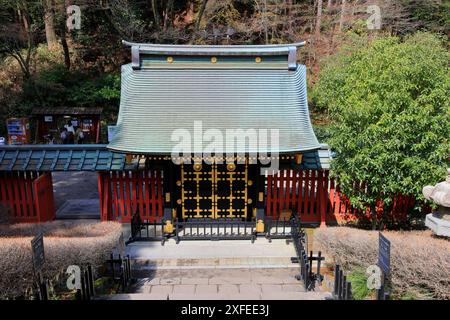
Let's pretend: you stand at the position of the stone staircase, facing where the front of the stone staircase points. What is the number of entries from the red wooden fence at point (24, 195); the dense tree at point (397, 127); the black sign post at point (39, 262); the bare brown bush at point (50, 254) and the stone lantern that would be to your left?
2

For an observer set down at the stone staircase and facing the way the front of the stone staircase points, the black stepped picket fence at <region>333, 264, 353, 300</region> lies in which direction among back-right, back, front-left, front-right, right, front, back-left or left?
front-left

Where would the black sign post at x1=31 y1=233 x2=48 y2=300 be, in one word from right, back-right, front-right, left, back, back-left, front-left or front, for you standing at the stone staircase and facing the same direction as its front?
front-right

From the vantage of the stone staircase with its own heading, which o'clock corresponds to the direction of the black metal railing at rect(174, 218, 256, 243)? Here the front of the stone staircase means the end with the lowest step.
The black metal railing is roughly at 6 o'clock from the stone staircase.

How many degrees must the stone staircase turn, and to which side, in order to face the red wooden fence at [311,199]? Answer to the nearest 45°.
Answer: approximately 135° to its left

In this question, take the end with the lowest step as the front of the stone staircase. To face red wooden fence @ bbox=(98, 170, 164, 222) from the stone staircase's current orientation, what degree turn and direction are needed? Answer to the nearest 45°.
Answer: approximately 135° to its right

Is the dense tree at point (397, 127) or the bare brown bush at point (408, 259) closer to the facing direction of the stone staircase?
the bare brown bush

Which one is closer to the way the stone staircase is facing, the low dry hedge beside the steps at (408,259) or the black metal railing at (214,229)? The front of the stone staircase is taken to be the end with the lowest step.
the low dry hedge beside the steps

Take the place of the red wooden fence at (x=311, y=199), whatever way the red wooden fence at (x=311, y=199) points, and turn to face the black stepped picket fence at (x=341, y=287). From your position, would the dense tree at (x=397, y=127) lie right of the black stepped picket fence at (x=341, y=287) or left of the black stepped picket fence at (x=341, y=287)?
left

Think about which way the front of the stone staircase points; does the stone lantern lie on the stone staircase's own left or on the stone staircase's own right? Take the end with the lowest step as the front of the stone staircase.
on the stone staircase's own left

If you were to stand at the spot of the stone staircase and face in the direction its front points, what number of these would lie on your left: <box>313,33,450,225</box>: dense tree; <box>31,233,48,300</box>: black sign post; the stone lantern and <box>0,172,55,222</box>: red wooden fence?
2

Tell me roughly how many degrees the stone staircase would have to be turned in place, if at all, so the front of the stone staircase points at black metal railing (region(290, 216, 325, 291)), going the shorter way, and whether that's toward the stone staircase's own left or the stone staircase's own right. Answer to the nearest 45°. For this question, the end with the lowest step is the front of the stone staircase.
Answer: approximately 90° to the stone staircase's own left

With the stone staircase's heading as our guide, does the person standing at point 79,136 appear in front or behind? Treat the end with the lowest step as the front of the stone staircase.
behind

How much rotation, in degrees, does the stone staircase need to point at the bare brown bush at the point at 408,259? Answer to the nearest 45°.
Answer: approximately 45° to its left

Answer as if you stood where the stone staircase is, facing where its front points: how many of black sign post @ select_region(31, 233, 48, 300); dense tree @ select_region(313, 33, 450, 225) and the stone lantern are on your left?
2

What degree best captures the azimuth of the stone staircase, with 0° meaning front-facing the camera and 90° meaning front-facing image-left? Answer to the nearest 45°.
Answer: approximately 0°
